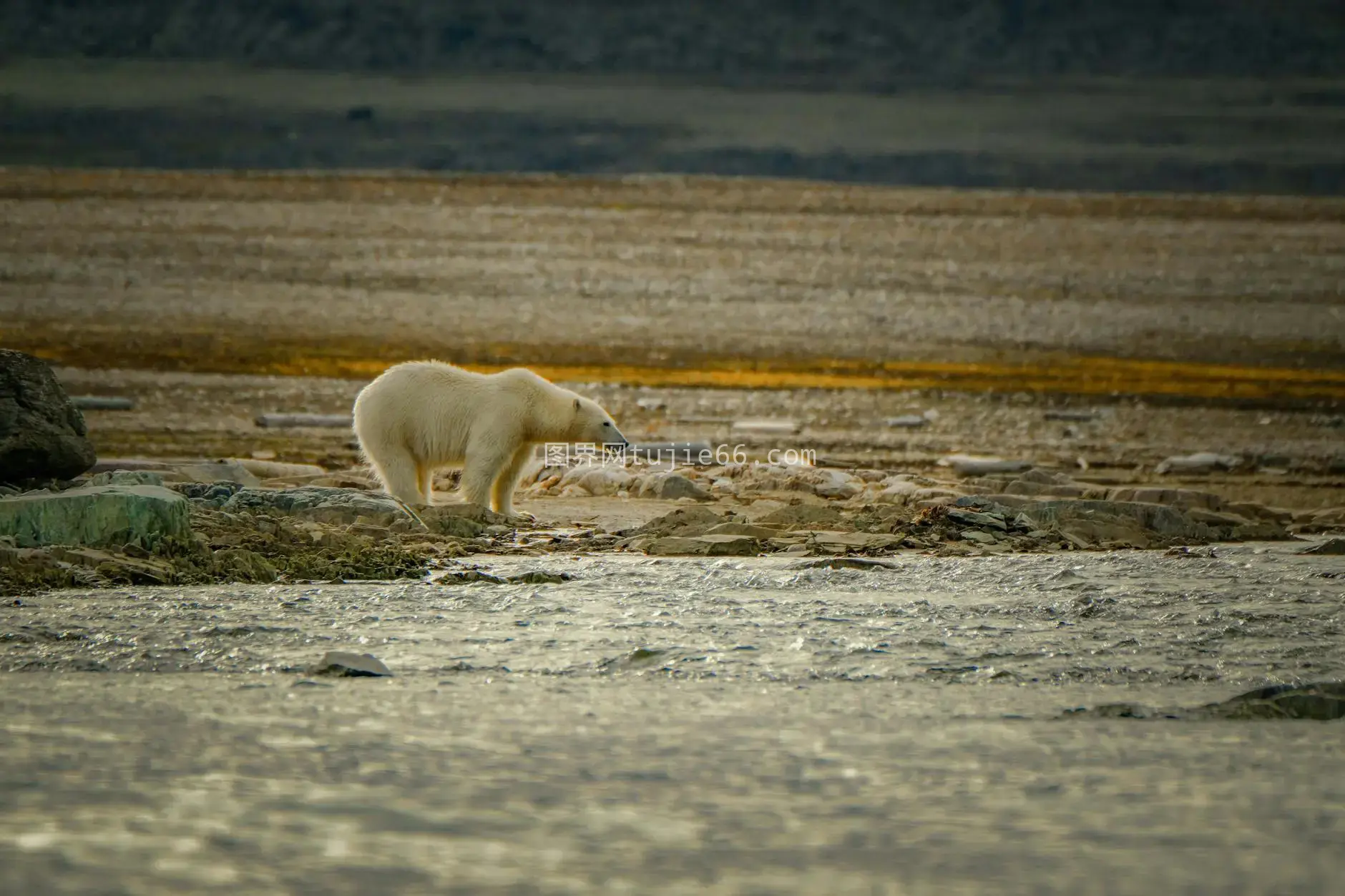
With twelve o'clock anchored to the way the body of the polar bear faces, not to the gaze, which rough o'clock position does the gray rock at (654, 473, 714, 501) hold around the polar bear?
The gray rock is roughly at 11 o'clock from the polar bear.

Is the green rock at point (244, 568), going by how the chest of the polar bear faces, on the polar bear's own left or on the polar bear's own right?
on the polar bear's own right

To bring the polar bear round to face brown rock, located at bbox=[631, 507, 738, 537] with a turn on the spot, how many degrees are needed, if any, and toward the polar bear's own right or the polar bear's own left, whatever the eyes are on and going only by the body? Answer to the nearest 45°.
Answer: approximately 45° to the polar bear's own right

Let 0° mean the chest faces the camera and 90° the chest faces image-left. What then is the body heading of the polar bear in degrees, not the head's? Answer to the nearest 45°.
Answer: approximately 270°

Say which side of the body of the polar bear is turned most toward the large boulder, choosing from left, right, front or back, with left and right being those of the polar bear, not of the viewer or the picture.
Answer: back

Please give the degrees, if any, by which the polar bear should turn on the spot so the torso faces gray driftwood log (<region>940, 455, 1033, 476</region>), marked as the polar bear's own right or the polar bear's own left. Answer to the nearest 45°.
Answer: approximately 45° to the polar bear's own left

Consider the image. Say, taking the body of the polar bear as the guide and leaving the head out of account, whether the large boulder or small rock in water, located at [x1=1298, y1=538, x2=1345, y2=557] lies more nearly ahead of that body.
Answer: the small rock in water

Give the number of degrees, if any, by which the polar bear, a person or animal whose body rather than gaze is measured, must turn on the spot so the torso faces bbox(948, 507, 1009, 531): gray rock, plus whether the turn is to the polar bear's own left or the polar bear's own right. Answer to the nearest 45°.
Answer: approximately 45° to the polar bear's own right

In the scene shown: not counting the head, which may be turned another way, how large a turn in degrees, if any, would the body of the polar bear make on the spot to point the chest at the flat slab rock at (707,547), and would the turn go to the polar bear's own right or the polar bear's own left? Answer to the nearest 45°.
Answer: approximately 45° to the polar bear's own right

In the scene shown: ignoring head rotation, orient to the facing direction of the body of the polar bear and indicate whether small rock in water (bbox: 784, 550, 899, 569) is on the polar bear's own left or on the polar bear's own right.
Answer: on the polar bear's own right
